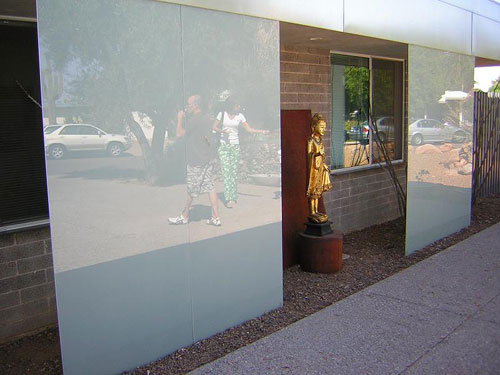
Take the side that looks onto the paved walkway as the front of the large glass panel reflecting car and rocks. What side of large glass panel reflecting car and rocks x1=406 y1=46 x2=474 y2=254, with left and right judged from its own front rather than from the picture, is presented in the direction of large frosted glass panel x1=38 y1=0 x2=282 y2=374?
right

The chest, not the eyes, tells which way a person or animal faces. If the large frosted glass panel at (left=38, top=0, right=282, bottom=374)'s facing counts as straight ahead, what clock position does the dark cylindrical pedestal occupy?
The dark cylindrical pedestal is roughly at 9 o'clock from the large frosted glass panel.

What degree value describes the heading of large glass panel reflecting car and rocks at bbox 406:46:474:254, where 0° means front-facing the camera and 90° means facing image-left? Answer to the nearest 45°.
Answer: approximately 315°

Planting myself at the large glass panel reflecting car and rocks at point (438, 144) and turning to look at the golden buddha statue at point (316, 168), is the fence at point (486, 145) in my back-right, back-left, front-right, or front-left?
back-right

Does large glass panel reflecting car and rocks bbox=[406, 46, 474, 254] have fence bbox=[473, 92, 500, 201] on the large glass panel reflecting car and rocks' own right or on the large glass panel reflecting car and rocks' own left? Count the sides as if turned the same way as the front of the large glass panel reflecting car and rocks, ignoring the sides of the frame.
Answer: on the large glass panel reflecting car and rocks' own left

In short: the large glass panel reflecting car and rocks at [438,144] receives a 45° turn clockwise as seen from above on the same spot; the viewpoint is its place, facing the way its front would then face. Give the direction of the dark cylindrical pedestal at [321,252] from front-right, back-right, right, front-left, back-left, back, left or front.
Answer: front-right

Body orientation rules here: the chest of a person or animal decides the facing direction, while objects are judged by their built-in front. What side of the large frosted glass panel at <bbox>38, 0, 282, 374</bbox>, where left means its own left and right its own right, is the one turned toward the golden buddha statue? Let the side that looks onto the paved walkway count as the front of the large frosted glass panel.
left

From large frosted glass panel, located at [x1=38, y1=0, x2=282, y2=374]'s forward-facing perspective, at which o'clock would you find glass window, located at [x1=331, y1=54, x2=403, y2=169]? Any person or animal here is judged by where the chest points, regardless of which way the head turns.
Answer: The glass window is roughly at 9 o'clock from the large frosted glass panel.

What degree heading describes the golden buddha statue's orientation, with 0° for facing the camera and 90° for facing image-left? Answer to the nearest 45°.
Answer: approximately 315°

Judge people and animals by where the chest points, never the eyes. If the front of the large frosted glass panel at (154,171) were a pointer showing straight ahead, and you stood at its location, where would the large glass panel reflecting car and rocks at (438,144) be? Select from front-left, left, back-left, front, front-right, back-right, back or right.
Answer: left

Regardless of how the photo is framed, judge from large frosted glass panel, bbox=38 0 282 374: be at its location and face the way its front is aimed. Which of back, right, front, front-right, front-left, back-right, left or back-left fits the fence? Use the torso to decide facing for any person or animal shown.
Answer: left
